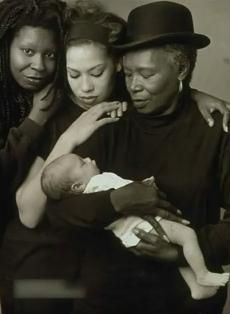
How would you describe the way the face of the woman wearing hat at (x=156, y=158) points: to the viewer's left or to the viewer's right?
to the viewer's left

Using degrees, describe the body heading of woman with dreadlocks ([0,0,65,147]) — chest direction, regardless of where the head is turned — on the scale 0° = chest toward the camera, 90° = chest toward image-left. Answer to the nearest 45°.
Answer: approximately 315°

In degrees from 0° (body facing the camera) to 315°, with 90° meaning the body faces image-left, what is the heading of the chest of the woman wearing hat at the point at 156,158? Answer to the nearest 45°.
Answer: approximately 45°
